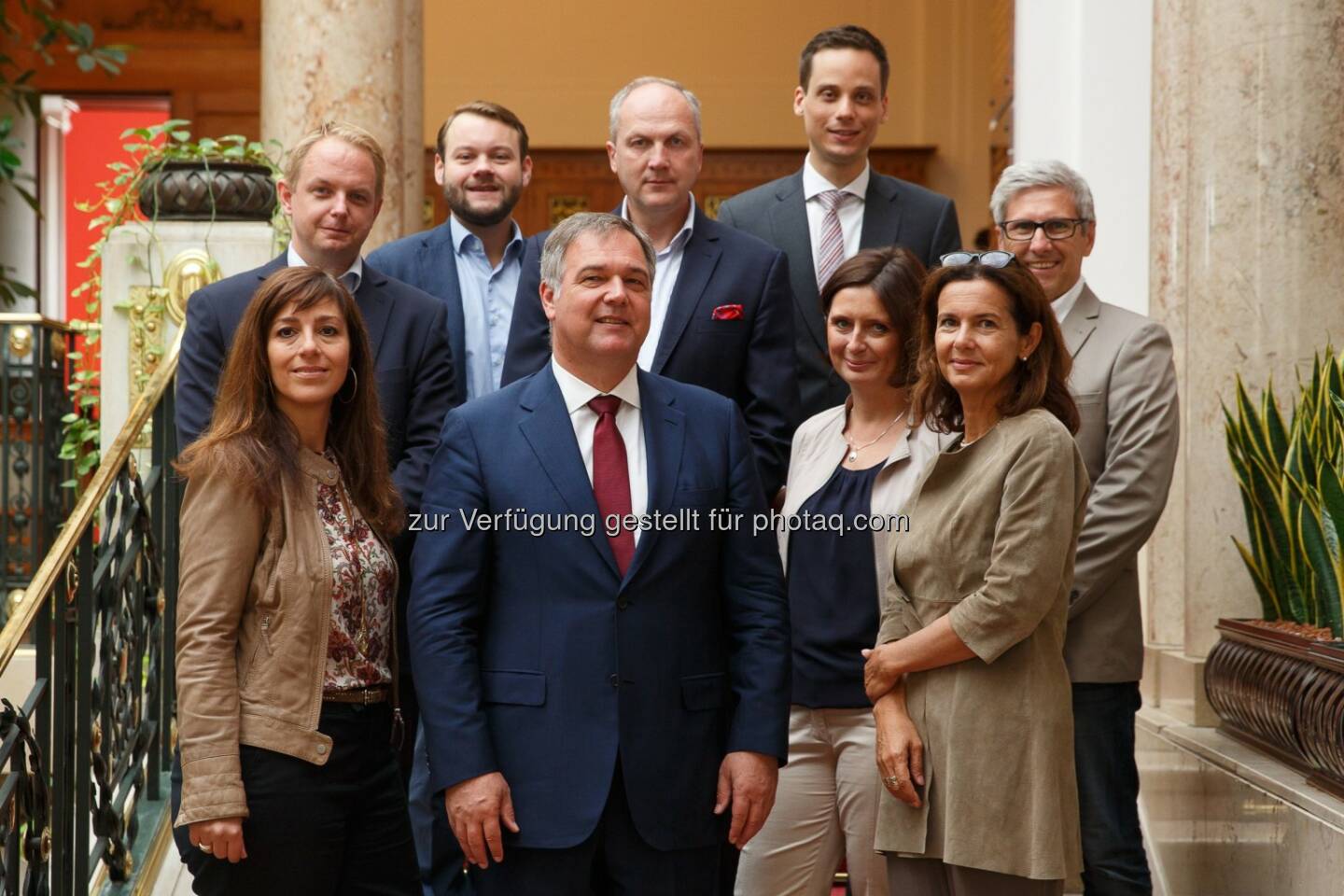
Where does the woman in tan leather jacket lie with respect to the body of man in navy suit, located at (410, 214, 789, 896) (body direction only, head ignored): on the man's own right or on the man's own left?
on the man's own right

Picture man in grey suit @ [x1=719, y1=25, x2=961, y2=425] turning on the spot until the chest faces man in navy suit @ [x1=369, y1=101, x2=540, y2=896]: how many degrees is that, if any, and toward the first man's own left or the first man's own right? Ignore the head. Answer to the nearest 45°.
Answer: approximately 90° to the first man's own right

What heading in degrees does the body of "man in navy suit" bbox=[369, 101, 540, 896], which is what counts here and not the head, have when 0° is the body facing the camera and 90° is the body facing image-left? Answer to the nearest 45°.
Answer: approximately 0°

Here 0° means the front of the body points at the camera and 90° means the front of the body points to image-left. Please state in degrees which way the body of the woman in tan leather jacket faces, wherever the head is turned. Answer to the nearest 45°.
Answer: approximately 315°

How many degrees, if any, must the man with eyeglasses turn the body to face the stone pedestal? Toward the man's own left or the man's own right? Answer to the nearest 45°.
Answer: approximately 45° to the man's own right

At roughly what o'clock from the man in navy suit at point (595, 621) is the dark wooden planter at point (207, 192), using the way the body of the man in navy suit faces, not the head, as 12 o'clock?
The dark wooden planter is roughly at 5 o'clock from the man in navy suit.

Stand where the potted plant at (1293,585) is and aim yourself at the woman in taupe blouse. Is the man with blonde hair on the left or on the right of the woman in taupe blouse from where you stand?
right
